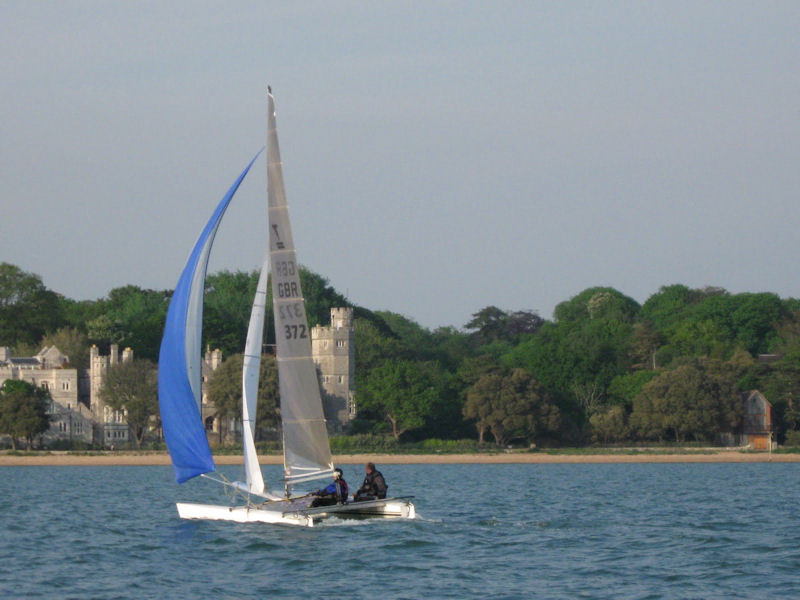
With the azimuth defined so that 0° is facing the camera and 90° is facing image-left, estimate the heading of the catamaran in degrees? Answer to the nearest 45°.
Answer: approximately 90°
